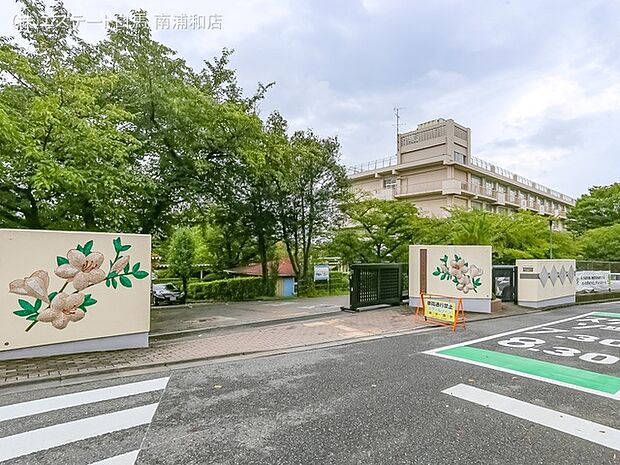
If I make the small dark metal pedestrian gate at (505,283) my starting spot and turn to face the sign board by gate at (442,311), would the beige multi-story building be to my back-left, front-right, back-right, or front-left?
back-right

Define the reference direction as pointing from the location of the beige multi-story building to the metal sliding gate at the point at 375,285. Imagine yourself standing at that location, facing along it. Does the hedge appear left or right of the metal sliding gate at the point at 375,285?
right

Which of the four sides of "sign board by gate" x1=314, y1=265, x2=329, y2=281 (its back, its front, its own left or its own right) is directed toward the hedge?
right

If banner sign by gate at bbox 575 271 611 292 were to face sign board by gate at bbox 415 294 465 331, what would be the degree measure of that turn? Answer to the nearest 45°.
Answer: approximately 90° to its right

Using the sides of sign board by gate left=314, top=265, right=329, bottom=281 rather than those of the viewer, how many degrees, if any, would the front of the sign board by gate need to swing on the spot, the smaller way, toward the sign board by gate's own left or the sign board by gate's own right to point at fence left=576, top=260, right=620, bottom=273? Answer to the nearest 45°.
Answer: approximately 90° to the sign board by gate's own left

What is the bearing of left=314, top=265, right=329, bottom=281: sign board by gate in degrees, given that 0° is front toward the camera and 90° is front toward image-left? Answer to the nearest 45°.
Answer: approximately 0°

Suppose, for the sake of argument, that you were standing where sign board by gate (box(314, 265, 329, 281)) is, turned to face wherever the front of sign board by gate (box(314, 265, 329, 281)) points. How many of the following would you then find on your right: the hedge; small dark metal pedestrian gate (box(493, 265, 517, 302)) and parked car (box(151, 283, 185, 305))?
2

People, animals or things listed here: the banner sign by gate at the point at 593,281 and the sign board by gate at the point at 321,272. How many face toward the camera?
2

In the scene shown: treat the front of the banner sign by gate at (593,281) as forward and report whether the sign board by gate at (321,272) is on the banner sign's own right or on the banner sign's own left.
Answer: on the banner sign's own right

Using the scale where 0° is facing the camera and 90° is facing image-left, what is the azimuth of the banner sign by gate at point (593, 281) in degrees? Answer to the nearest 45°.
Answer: approximately 0°

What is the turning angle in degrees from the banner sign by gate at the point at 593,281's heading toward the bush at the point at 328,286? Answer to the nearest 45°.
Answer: approximately 90° to its right

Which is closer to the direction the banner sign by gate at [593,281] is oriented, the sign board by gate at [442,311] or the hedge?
the sign board by gate

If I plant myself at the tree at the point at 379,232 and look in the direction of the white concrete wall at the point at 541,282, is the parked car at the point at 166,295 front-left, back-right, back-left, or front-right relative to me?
back-right

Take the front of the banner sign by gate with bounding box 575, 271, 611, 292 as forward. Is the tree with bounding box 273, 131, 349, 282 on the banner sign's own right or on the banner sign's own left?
on the banner sign's own right
